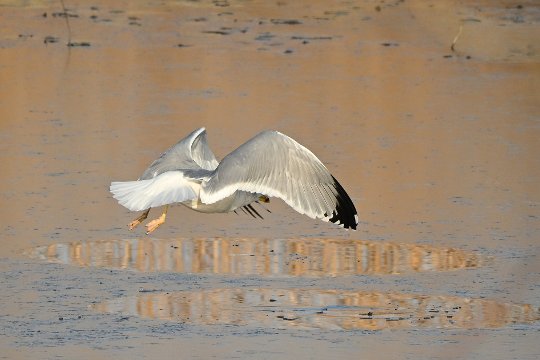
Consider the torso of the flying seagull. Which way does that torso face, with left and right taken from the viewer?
facing away from the viewer and to the right of the viewer
